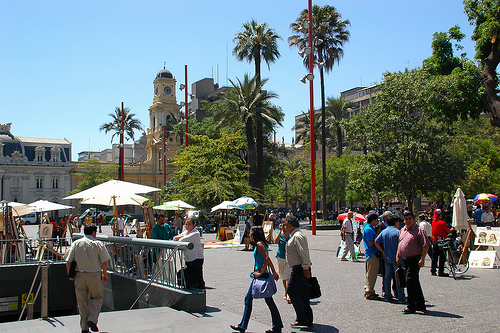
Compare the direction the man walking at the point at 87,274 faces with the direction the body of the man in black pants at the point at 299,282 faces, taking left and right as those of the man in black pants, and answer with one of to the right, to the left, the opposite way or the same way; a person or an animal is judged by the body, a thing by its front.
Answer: to the right

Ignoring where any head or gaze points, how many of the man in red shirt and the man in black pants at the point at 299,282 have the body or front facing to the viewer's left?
1

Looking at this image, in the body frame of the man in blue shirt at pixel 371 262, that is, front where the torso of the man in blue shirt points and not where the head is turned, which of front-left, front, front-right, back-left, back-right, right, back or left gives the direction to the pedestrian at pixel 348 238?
left

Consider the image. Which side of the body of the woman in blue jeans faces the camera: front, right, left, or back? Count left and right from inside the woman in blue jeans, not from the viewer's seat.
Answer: left

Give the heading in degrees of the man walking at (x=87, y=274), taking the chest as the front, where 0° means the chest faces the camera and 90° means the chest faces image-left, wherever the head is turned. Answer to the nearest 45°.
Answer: approximately 180°

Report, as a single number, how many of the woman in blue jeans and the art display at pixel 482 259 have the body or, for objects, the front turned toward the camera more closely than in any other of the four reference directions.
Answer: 1

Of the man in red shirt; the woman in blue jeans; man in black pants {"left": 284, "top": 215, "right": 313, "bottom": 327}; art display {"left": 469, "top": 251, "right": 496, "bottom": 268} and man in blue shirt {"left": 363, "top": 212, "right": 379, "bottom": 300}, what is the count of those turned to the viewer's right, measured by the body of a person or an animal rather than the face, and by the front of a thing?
2

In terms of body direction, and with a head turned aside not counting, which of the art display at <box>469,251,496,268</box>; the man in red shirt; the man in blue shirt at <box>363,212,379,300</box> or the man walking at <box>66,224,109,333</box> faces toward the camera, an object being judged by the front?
the art display
